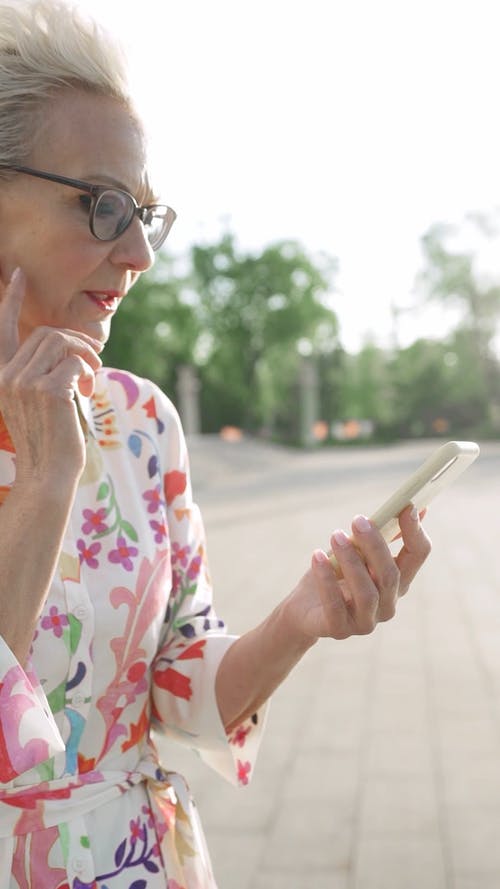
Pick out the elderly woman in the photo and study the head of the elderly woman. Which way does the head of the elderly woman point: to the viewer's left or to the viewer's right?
to the viewer's right

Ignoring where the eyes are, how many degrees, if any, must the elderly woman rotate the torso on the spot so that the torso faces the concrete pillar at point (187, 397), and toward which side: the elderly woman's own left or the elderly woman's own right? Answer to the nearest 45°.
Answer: approximately 135° to the elderly woman's own left

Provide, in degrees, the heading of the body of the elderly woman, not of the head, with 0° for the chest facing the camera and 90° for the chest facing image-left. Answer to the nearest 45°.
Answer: approximately 315°
